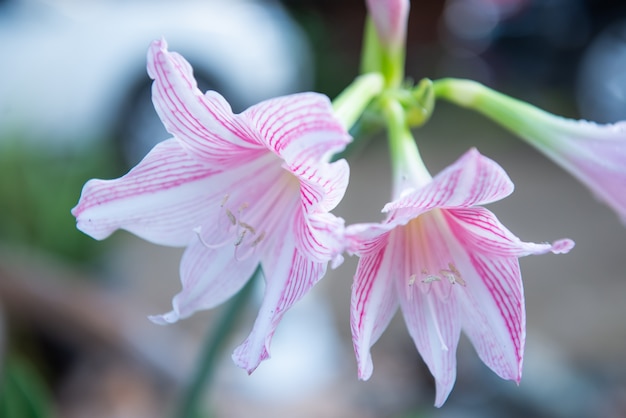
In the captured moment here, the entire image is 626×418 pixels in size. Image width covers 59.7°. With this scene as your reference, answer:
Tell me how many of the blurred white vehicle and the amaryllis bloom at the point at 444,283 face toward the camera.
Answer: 1

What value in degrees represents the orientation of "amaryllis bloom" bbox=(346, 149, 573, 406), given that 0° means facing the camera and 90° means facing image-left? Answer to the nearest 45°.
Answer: approximately 0°

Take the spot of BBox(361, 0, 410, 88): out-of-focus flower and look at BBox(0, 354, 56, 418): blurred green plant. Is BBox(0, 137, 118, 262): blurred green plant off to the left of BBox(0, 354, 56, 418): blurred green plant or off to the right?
right

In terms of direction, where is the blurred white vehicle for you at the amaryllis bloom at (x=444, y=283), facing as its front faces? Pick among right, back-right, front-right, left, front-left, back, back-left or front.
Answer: back-right

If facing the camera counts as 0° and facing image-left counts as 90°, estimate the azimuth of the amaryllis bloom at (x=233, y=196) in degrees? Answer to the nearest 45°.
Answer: approximately 45°
